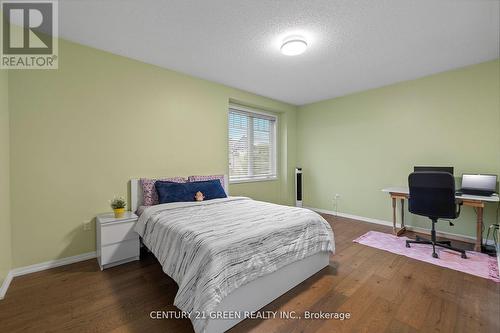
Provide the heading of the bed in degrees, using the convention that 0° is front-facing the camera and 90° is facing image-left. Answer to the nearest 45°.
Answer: approximately 315°

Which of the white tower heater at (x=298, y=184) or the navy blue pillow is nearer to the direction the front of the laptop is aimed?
the navy blue pillow

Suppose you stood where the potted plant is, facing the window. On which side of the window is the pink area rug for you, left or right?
right

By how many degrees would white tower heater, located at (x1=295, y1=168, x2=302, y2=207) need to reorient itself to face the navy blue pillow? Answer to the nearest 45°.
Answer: approximately 45° to its right

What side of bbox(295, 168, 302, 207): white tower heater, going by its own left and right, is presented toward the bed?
front

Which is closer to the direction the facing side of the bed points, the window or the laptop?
the laptop

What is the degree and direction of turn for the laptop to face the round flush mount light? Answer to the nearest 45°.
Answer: approximately 45° to its right

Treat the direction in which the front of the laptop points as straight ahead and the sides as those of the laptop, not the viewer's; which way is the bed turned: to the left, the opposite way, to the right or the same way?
to the left

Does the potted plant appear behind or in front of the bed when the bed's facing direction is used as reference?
behind

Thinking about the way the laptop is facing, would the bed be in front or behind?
in front
